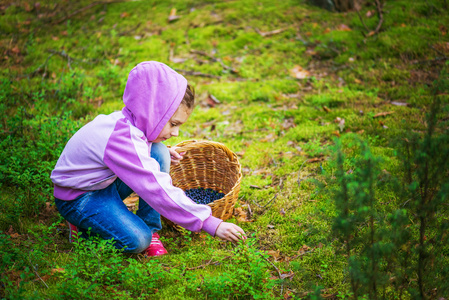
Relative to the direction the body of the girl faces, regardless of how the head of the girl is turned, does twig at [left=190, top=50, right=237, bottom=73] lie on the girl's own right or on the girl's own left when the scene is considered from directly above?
on the girl's own left

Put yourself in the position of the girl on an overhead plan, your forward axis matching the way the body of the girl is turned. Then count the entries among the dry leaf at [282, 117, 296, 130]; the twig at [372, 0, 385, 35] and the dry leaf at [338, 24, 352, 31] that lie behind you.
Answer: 0

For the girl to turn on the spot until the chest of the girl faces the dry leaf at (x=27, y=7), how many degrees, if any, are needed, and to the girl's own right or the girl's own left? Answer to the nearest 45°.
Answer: approximately 90° to the girl's own left

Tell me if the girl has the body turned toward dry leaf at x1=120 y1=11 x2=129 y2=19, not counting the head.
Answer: no

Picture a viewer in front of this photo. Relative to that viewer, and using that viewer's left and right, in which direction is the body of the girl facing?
facing to the right of the viewer

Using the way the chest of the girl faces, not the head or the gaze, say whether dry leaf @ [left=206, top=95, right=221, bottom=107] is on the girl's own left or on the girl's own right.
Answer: on the girl's own left

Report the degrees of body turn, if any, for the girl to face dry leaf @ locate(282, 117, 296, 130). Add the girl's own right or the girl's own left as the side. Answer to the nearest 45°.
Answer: approximately 45° to the girl's own left

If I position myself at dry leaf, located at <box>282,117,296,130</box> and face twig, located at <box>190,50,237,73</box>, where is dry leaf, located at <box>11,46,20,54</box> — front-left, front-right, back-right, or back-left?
front-left

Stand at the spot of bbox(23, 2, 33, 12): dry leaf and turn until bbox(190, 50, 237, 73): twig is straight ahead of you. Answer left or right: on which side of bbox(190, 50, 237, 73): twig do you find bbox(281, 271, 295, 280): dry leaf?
right

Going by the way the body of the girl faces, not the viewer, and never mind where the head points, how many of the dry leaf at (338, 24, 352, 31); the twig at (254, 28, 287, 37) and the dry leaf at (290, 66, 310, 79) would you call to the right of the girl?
0

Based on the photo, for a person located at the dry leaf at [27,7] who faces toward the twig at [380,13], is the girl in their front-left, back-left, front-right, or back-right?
front-right

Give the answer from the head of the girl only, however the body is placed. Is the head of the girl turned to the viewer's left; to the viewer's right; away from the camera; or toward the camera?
to the viewer's right

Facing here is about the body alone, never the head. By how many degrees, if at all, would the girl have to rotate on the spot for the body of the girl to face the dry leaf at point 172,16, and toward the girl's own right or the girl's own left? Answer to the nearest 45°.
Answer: approximately 90° to the girl's own left
